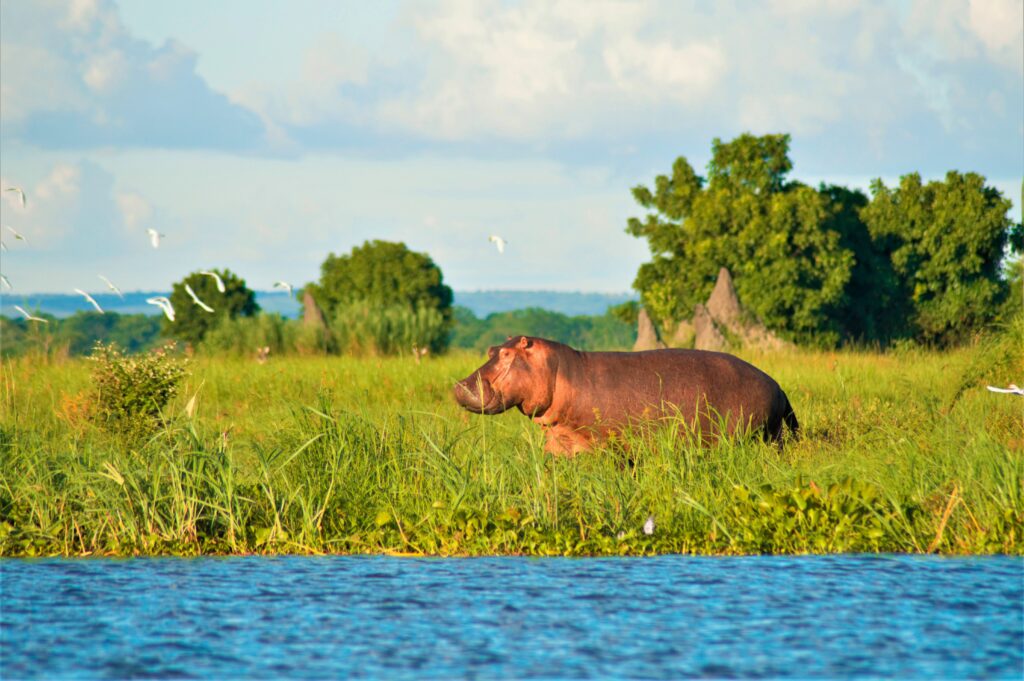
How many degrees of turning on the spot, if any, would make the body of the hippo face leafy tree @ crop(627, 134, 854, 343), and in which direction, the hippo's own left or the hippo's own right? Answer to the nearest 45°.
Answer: approximately 90° to the hippo's own right

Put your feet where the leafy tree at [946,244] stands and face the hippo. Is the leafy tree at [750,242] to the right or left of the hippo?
right

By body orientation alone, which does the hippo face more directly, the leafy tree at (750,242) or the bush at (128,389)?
the bush

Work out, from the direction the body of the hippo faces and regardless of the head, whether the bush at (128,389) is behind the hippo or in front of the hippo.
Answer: in front

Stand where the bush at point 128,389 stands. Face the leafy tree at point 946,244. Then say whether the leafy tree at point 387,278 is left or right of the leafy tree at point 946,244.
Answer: left

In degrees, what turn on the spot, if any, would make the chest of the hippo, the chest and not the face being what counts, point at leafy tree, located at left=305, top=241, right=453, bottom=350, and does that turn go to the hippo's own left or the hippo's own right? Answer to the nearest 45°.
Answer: approximately 90° to the hippo's own right

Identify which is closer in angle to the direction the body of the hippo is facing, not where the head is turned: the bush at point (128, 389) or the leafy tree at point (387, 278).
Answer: the bush

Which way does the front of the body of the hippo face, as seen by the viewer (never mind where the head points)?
to the viewer's left

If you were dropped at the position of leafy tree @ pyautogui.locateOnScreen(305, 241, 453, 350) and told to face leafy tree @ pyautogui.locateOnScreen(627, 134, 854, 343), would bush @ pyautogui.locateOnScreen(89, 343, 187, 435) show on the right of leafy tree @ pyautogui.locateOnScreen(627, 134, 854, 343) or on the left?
right

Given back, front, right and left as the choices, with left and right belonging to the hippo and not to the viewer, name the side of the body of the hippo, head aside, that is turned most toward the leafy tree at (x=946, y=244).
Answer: right
